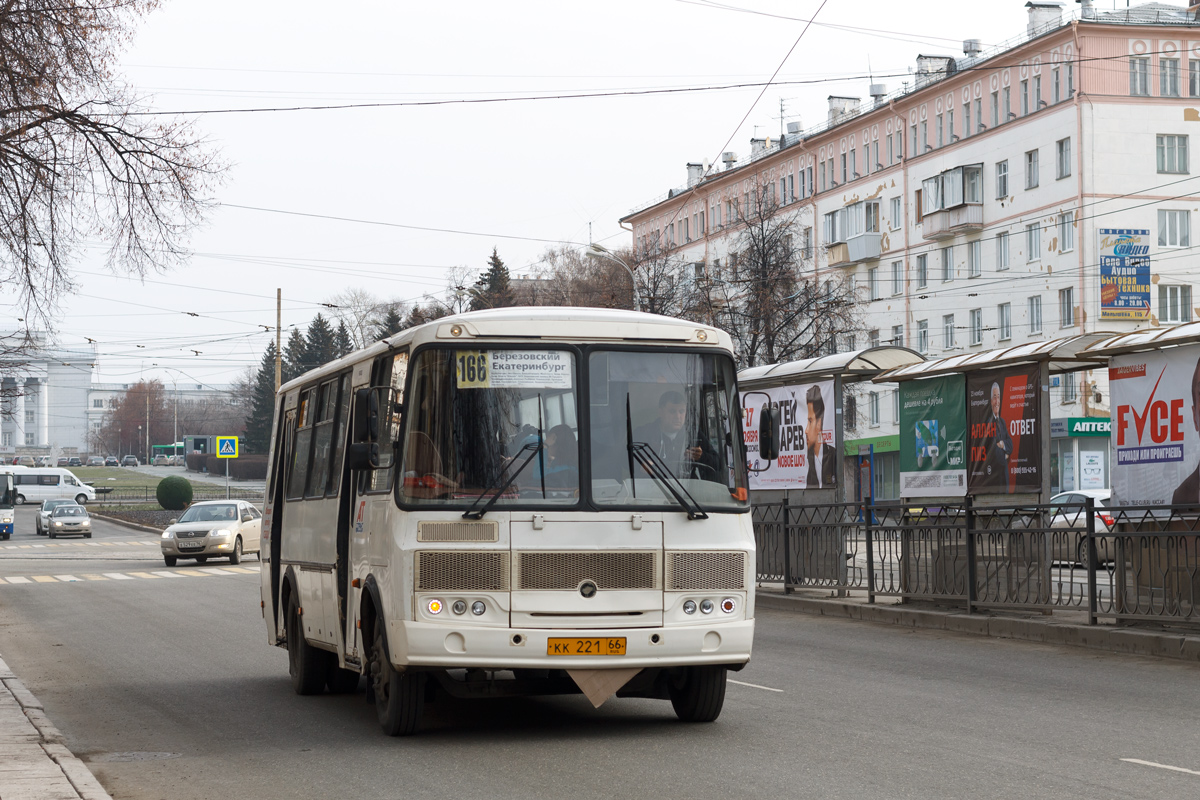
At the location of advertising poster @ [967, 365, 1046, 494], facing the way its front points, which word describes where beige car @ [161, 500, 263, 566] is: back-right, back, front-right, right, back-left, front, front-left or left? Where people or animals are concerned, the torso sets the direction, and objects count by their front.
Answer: right

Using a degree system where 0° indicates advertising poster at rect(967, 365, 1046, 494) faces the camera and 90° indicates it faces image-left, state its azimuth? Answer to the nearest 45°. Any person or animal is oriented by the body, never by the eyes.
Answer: approximately 45°

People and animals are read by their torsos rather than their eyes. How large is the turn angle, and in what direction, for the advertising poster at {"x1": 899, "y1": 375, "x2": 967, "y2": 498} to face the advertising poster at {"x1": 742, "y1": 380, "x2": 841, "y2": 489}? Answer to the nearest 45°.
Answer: approximately 90° to its right

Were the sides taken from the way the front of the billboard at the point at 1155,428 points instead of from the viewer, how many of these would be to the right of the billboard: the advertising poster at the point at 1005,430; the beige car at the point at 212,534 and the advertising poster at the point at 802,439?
3

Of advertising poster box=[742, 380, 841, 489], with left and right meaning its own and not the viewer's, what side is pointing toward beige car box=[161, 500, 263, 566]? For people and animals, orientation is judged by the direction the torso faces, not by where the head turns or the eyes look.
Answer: right

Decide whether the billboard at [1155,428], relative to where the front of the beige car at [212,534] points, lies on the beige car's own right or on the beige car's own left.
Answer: on the beige car's own left

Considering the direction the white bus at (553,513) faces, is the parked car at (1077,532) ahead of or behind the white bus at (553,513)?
behind

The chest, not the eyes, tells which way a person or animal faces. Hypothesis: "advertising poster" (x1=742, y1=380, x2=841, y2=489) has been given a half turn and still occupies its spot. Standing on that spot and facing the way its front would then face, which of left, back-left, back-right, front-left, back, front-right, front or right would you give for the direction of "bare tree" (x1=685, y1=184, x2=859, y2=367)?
front-left
